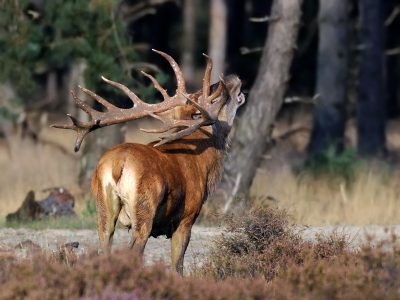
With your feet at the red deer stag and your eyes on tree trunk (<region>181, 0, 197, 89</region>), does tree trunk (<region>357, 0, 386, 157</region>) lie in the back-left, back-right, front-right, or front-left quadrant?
front-right

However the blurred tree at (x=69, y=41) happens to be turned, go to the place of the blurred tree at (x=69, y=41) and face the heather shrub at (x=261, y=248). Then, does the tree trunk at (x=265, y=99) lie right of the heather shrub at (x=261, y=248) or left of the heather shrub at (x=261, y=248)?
left

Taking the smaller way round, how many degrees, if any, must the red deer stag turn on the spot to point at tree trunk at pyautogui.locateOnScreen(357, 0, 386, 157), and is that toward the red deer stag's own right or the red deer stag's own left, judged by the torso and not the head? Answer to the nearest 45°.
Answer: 0° — it already faces it

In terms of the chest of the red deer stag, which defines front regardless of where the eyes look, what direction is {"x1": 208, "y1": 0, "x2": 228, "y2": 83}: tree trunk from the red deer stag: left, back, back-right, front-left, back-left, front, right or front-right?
front-left

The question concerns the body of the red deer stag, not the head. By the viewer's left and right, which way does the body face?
facing away from the viewer and to the right of the viewer

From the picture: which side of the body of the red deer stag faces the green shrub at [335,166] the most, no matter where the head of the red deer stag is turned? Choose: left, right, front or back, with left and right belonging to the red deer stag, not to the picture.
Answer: front

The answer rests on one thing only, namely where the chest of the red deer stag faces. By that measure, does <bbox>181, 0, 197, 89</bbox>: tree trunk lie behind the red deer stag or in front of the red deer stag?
in front

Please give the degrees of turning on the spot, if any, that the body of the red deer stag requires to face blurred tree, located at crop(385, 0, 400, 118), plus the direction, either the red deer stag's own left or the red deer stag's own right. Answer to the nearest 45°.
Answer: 0° — it already faces it

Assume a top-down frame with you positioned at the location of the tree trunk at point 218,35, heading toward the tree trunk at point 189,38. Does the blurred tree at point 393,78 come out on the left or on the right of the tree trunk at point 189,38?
right

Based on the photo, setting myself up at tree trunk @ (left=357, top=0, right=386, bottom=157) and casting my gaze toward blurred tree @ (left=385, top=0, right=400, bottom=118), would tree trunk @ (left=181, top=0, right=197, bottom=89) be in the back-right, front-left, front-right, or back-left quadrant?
front-left

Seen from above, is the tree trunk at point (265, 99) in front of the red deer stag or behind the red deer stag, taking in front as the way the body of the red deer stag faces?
in front

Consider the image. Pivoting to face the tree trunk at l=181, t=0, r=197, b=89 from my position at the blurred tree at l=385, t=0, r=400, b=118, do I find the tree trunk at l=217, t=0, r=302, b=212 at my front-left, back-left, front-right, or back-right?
front-left

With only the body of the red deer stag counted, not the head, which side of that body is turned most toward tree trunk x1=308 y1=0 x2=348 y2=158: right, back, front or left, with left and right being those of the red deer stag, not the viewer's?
front

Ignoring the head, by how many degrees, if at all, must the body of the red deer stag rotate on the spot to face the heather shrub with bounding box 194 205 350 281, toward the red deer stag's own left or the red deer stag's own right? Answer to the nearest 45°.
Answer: approximately 45° to the red deer stag's own right

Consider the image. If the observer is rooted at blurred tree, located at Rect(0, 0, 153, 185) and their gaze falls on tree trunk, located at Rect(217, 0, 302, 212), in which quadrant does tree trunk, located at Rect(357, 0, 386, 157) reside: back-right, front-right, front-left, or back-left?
front-left
